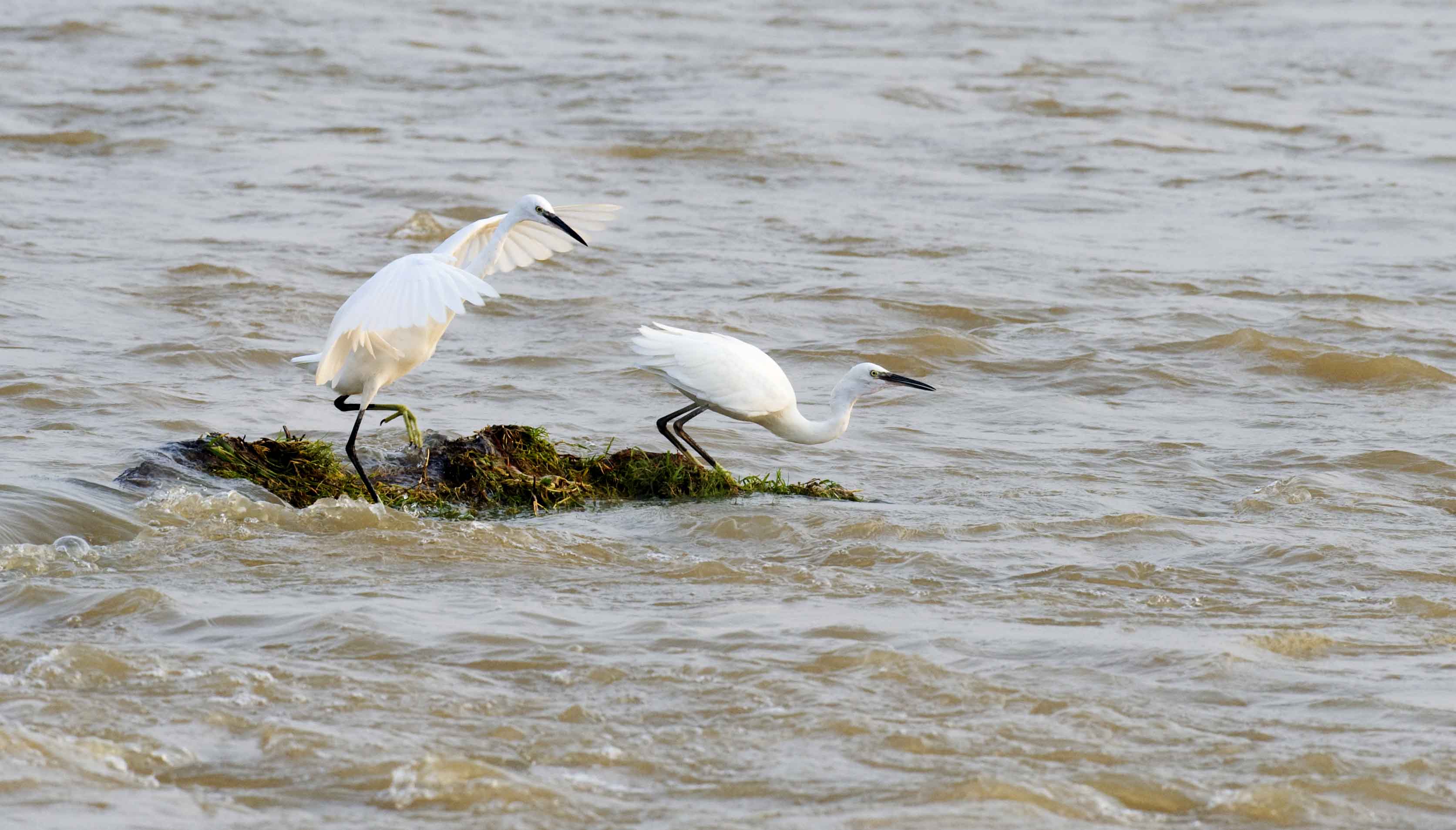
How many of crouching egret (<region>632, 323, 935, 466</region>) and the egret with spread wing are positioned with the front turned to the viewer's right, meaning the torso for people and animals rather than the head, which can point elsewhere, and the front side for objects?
2

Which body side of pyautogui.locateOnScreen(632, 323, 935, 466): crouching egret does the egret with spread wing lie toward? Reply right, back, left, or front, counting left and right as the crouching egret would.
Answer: back

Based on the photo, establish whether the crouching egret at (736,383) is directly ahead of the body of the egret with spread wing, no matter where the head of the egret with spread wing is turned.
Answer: yes

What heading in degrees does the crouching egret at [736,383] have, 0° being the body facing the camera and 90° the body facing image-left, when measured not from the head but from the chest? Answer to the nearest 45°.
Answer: approximately 270°

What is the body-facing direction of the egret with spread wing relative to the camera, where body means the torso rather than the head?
to the viewer's right
